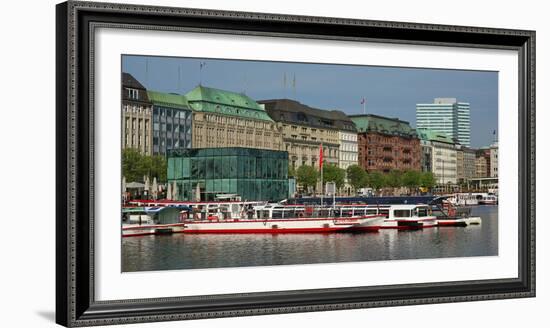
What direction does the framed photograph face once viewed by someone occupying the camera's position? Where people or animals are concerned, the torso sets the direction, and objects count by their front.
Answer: facing the viewer and to the right of the viewer
